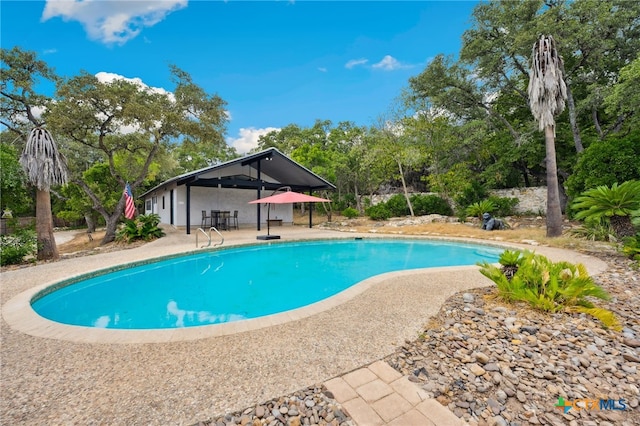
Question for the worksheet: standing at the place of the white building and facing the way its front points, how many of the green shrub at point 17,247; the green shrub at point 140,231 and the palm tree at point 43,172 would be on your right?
3

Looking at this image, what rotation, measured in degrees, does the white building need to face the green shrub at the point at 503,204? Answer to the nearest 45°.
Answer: approximately 45° to its left

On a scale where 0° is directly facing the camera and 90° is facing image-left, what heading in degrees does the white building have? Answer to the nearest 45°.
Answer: approximately 315°

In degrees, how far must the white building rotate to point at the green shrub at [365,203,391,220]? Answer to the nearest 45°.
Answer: approximately 45° to its left

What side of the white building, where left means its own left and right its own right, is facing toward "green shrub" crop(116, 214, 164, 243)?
right
